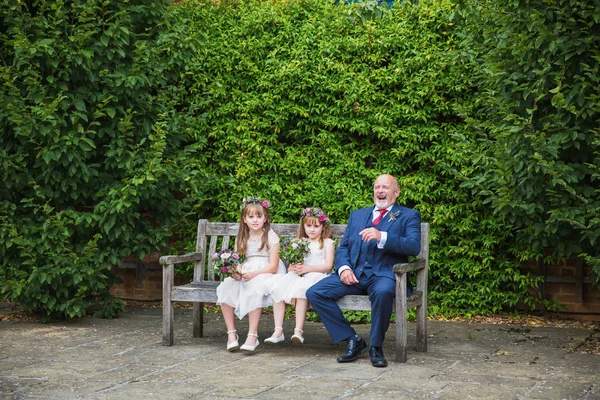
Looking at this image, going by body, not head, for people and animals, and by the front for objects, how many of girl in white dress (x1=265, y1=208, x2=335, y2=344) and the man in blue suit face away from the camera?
0

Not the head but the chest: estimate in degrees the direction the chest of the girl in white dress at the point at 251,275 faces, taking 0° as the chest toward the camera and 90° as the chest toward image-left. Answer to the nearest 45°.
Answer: approximately 45°

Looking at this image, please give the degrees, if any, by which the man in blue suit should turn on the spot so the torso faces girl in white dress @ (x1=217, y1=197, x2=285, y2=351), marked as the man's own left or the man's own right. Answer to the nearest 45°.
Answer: approximately 45° to the man's own right

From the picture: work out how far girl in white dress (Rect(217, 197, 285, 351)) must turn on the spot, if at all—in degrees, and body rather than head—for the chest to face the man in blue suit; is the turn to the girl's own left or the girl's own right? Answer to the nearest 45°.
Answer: approximately 135° to the girl's own left

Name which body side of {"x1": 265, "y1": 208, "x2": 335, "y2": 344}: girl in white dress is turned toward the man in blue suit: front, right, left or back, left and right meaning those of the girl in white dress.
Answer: left

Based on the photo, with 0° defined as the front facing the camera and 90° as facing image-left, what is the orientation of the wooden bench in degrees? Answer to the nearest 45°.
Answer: approximately 45°
